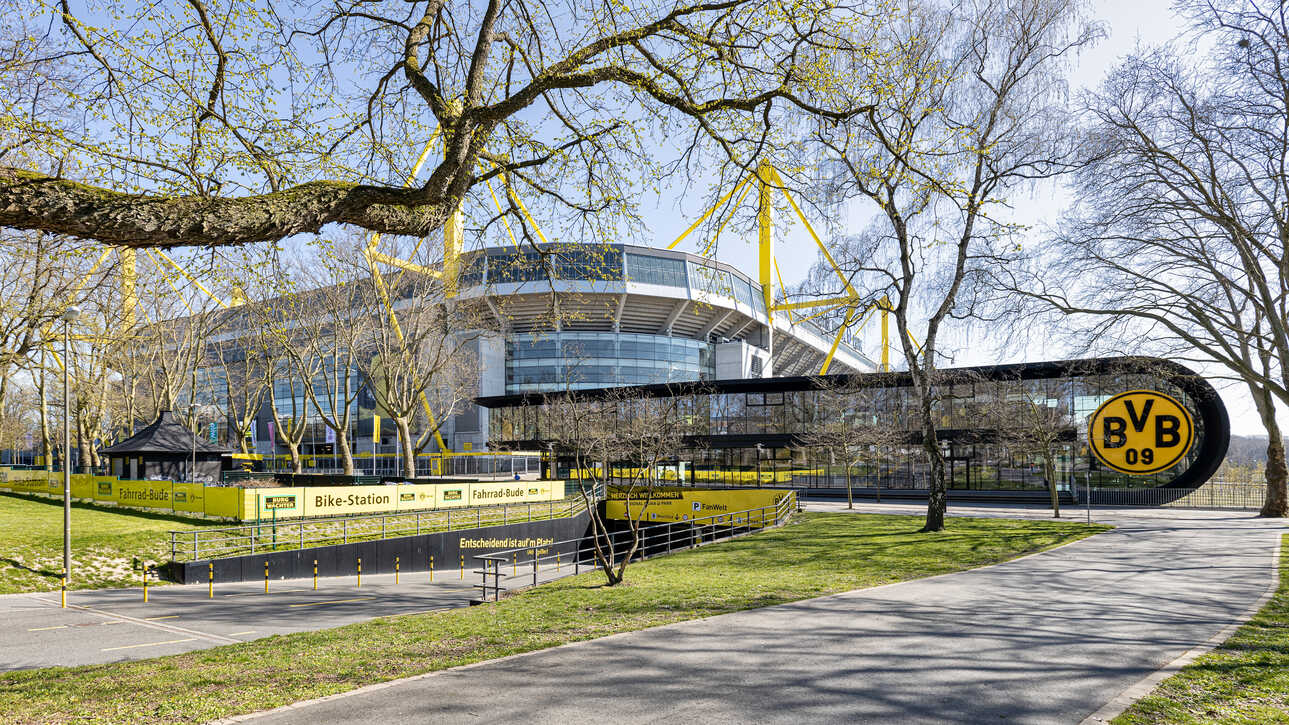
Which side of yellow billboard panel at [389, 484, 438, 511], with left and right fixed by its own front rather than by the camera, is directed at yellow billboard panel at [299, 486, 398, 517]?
right

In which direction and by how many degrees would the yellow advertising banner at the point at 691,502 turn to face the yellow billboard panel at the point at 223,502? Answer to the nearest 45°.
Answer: approximately 45° to its right

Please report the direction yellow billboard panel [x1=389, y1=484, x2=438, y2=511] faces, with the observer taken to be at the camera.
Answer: facing the viewer and to the right of the viewer

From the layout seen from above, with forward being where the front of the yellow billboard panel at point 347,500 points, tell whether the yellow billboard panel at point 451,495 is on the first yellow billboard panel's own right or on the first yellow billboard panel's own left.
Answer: on the first yellow billboard panel's own left

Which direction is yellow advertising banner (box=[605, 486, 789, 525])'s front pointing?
toward the camera

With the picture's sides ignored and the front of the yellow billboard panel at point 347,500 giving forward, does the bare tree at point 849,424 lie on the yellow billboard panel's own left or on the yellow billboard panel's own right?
on the yellow billboard panel's own left

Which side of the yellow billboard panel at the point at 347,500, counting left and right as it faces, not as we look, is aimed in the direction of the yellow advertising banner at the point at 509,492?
left

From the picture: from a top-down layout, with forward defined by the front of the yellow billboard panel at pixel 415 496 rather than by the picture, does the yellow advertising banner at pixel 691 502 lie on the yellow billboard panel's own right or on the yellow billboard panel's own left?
on the yellow billboard panel's own left
